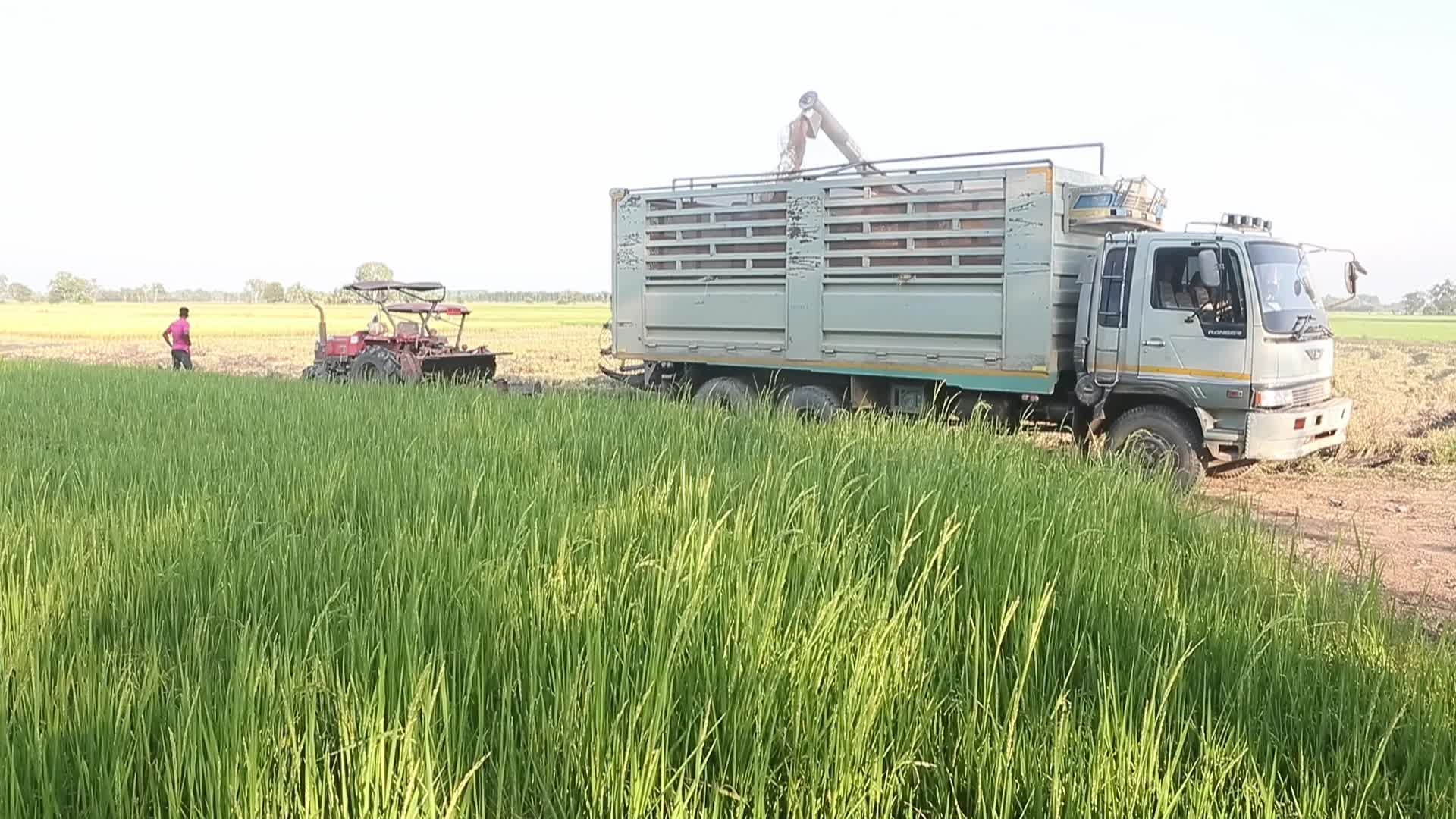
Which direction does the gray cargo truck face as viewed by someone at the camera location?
facing the viewer and to the right of the viewer

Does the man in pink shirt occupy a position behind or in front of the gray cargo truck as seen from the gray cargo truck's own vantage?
behind

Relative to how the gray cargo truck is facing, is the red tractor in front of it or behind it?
behind
